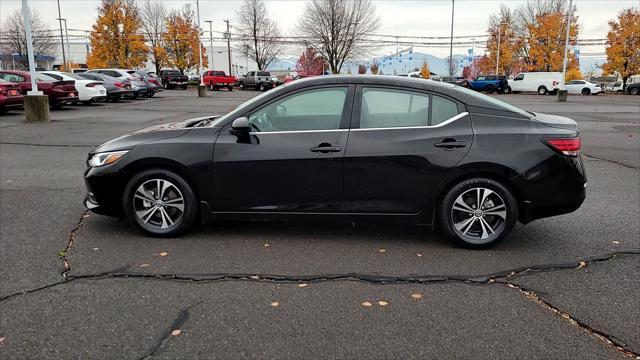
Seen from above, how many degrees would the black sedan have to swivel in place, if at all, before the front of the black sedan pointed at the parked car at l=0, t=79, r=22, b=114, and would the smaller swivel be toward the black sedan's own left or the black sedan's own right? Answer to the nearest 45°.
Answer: approximately 45° to the black sedan's own right

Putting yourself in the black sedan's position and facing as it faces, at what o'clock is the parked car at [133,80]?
The parked car is roughly at 2 o'clock from the black sedan.

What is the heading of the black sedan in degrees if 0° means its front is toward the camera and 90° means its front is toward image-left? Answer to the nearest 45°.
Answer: approximately 90°
